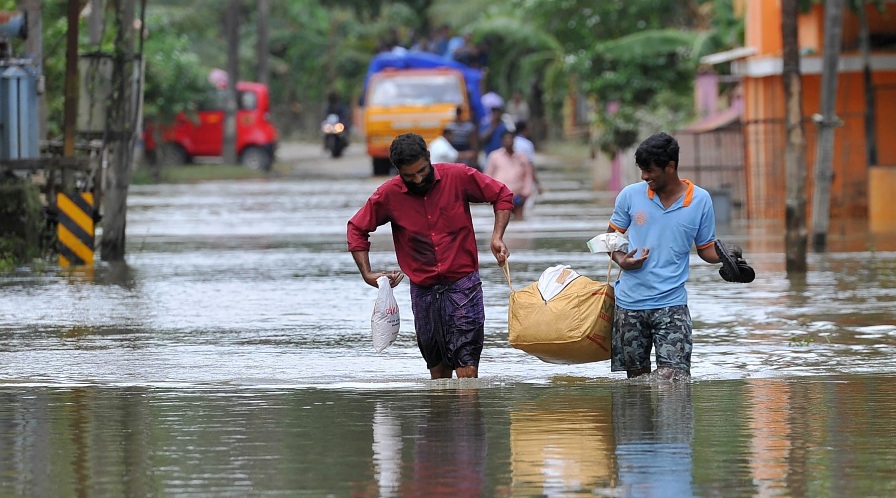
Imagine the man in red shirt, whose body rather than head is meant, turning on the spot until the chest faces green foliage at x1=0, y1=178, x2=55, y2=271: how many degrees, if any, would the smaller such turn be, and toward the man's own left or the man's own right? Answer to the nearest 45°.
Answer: approximately 135° to the man's own right

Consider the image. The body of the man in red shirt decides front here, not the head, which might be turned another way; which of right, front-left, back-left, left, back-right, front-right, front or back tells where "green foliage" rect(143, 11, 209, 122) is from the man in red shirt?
back

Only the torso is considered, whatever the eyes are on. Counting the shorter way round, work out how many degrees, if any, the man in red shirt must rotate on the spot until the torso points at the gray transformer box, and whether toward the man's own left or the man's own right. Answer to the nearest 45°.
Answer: approximately 135° to the man's own right

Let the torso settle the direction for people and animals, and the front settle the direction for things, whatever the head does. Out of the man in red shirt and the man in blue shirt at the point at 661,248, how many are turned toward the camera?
2

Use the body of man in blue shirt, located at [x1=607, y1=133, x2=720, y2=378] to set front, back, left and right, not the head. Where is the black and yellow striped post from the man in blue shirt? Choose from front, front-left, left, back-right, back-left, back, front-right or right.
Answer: back-right

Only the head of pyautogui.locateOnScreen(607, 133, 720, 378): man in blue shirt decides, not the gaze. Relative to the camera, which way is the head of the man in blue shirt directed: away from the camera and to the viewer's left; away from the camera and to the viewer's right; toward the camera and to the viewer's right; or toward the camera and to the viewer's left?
toward the camera and to the viewer's left

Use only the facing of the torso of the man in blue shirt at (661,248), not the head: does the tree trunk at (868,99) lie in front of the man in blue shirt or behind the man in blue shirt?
behind

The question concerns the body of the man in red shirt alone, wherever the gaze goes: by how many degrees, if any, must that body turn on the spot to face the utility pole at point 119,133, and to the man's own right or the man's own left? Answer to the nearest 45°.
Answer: approximately 180°

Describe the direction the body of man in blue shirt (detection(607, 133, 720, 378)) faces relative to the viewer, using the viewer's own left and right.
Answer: facing the viewer

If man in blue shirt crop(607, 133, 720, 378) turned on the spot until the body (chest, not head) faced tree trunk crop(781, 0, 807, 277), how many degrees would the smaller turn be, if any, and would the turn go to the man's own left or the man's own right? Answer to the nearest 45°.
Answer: approximately 180°

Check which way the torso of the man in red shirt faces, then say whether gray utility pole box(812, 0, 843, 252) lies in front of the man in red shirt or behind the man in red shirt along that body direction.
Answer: behind

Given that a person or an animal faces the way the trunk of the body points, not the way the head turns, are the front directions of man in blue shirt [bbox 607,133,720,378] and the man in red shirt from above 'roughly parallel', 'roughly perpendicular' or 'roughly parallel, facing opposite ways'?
roughly parallel

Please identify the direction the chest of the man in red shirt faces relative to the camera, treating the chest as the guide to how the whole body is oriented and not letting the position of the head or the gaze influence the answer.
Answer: toward the camera
